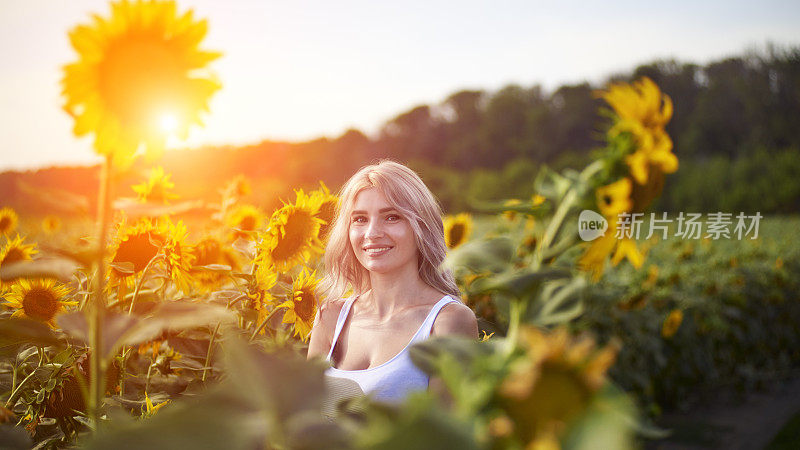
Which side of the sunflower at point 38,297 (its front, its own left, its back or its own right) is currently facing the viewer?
front

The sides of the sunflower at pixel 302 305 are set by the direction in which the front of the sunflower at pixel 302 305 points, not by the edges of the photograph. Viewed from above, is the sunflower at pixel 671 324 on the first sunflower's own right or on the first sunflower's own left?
on the first sunflower's own left

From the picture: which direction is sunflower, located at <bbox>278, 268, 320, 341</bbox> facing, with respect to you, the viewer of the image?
facing the viewer and to the right of the viewer

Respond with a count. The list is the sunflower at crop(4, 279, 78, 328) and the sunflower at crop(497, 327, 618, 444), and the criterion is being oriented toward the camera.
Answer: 2

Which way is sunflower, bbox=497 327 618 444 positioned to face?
toward the camera

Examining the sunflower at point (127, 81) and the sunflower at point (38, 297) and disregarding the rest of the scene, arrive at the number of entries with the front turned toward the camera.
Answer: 2

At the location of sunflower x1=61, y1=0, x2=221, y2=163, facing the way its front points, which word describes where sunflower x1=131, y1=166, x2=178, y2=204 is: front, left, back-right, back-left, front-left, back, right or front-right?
back
